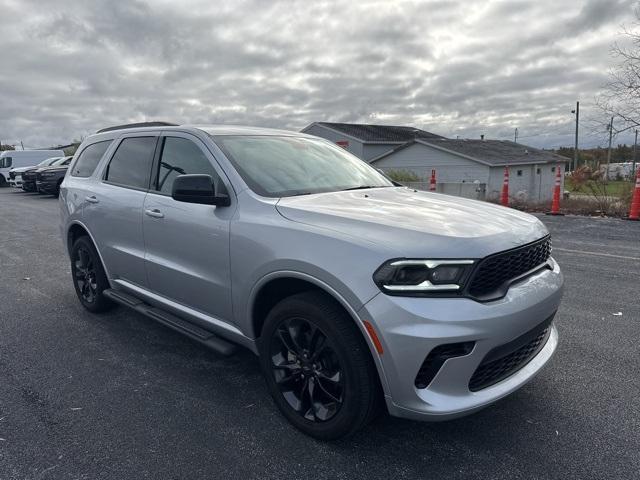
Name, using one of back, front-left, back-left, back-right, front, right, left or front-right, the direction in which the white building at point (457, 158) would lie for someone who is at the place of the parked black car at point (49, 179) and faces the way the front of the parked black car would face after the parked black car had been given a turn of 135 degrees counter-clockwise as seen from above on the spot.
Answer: front

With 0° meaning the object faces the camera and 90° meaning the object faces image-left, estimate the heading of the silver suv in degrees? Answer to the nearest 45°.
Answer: approximately 315°

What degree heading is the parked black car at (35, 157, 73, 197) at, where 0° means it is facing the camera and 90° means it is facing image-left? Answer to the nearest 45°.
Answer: approximately 45°

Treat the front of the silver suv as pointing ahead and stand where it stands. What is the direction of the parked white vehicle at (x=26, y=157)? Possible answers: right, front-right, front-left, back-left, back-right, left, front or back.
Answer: back

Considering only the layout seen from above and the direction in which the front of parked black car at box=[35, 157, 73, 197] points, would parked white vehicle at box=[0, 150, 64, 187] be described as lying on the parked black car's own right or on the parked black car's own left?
on the parked black car's own right

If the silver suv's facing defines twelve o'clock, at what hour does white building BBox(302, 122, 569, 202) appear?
The white building is roughly at 8 o'clock from the silver suv.
